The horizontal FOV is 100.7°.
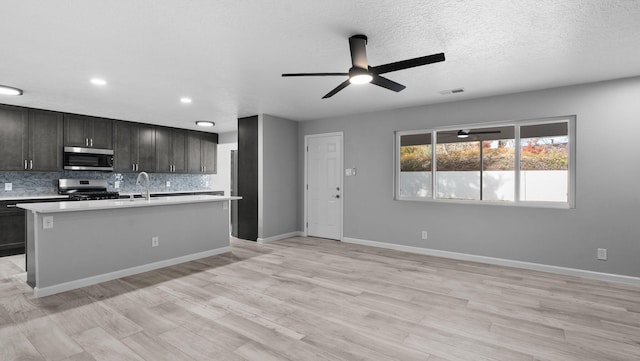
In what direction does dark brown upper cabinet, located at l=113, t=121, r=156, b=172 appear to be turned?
toward the camera

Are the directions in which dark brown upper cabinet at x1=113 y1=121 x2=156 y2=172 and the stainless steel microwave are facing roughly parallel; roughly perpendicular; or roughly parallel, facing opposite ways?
roughly parallel

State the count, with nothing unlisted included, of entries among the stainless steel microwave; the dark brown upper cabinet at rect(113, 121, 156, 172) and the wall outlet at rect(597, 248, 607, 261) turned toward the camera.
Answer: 3

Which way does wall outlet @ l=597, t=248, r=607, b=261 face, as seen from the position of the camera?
facing the viewer

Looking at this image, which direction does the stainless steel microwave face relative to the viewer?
toward the camera

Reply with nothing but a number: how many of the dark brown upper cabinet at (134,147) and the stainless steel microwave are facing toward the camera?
2

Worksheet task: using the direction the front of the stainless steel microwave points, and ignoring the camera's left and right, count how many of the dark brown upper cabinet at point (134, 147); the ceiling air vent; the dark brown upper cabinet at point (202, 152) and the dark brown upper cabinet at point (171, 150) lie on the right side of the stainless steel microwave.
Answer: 0

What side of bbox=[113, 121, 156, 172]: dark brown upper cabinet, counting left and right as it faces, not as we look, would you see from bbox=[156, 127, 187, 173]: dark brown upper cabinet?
left

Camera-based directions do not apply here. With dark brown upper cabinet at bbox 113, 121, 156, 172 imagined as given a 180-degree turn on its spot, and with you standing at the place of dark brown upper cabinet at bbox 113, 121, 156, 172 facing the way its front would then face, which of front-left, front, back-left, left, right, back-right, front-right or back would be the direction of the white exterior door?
back-right

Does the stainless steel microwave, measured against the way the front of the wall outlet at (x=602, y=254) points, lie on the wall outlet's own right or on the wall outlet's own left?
on the wall outlet's own right

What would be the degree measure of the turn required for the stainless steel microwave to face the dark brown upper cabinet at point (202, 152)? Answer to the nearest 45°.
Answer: approximately 90° to its left

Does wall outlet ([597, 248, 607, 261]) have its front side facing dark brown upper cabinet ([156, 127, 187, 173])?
no
